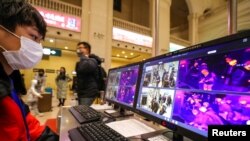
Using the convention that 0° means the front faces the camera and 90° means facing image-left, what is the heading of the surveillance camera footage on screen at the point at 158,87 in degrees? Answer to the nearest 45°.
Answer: approximately 45°

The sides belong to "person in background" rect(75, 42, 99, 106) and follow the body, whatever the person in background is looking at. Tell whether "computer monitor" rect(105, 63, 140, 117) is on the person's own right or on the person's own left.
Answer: on the person's own left

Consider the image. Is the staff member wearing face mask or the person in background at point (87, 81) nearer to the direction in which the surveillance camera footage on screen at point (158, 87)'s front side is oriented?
the staff member wearing face mask

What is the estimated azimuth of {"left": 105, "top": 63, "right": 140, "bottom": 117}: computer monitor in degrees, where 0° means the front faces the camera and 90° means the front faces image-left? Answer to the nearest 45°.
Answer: approximately 45°

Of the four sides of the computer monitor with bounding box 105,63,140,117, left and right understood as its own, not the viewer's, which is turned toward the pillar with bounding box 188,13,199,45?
back

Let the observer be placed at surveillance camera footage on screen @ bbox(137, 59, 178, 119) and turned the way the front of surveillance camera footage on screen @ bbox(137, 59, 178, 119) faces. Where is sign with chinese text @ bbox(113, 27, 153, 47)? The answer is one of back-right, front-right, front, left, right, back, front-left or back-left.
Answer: back-right

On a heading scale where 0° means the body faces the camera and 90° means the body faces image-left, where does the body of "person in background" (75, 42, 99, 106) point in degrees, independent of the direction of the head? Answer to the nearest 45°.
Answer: approximately 90°

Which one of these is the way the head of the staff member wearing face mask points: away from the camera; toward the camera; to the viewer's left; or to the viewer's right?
to the viewer's right

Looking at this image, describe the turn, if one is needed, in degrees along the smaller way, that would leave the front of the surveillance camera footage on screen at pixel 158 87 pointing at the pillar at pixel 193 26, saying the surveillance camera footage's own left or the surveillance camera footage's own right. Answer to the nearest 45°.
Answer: approximately 135° to the surveillance camera footage's own right

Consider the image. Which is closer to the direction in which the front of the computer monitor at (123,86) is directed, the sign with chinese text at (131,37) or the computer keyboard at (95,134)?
the computer keyboard

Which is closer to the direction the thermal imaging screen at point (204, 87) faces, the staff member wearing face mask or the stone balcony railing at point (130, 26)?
the staff member wearing face mask

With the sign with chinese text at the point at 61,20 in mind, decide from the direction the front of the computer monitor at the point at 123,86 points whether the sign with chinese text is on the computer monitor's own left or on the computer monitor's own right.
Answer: on the computer monitor's own right
